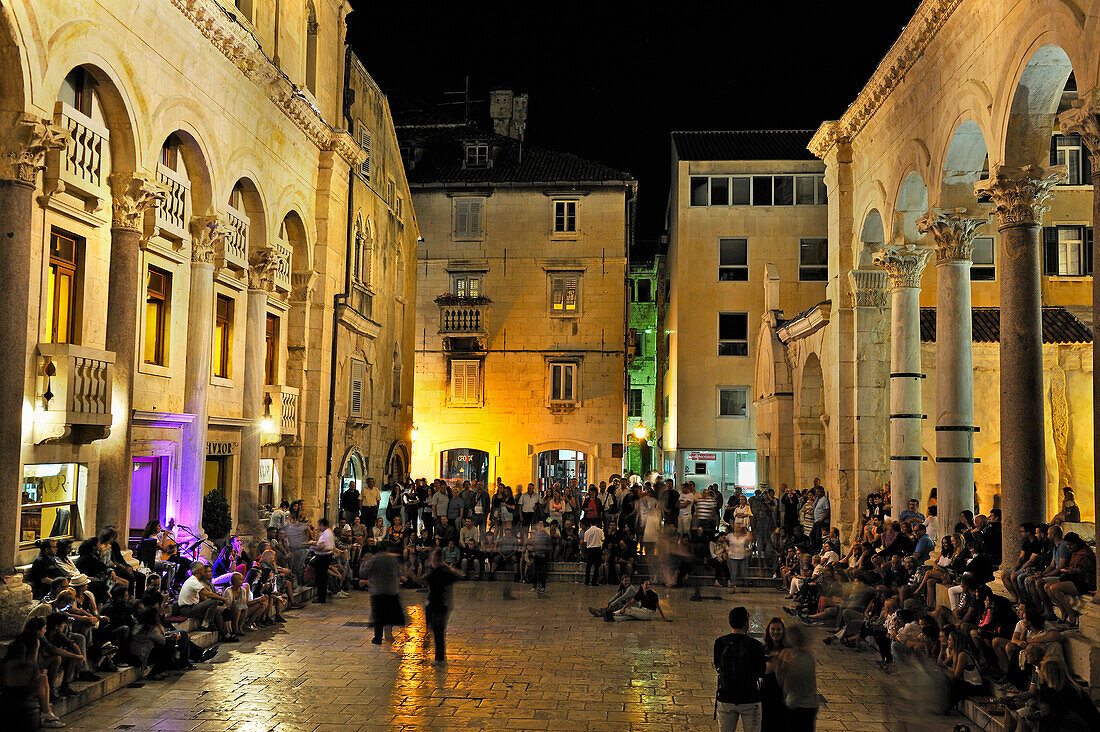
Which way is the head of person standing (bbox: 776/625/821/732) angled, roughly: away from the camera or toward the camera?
away from the camera

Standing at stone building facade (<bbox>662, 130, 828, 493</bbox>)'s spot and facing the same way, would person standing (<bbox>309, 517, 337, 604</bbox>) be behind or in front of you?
in front

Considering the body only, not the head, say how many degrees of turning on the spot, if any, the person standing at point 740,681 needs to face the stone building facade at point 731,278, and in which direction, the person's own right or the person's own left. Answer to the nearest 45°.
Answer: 0° — they already face it

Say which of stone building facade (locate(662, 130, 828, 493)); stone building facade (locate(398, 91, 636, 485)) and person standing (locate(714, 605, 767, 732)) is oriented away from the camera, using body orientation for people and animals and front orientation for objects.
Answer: the person standing

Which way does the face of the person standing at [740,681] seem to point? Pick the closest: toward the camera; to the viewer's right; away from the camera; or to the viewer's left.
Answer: away from the camera

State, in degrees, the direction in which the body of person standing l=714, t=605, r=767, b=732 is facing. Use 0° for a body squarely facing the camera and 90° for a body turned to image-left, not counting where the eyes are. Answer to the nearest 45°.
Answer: approximately 180°

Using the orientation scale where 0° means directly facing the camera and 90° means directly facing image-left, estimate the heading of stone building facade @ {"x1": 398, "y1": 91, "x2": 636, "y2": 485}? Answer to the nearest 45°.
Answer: approximately 0°

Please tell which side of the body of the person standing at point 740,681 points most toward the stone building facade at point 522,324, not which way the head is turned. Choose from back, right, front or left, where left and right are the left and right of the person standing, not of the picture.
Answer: front

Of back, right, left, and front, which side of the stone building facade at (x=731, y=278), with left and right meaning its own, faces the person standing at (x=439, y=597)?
front

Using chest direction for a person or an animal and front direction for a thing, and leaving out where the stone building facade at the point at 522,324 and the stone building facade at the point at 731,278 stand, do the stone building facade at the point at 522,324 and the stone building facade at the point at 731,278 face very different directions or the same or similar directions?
same or similar directions

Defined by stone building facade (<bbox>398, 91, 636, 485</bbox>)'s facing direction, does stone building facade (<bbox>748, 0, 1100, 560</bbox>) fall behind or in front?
in front

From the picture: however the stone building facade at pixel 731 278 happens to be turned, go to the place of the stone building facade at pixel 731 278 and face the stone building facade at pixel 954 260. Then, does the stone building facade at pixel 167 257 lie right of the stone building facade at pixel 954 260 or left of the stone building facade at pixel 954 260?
right

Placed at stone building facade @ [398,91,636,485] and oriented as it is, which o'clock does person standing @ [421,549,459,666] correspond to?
The person standing is roughly at 12 o'clock from the stone building facade.

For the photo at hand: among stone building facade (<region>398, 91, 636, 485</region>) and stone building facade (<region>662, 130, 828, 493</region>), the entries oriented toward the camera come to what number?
2

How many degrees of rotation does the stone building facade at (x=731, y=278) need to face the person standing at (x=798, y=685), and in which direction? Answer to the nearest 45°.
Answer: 0° — it already faces them

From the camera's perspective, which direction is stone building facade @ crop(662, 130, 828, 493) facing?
toward the camera

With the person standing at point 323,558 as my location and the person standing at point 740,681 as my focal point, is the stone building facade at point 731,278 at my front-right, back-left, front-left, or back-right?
back-left

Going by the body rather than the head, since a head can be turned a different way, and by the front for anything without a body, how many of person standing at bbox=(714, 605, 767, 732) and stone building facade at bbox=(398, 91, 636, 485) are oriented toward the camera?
1
